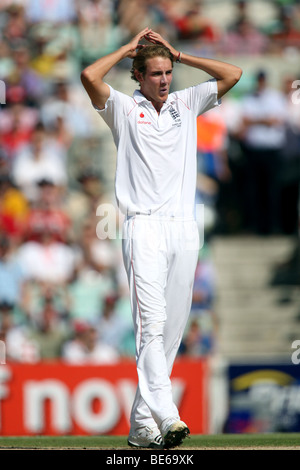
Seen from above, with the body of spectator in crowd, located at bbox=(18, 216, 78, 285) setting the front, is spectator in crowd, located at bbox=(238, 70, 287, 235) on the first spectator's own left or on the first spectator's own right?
on the first spectator's own left

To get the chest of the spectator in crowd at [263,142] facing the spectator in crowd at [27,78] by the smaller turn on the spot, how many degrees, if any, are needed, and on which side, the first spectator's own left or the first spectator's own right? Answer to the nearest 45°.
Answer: approximately 90° to the first spectator's own right
